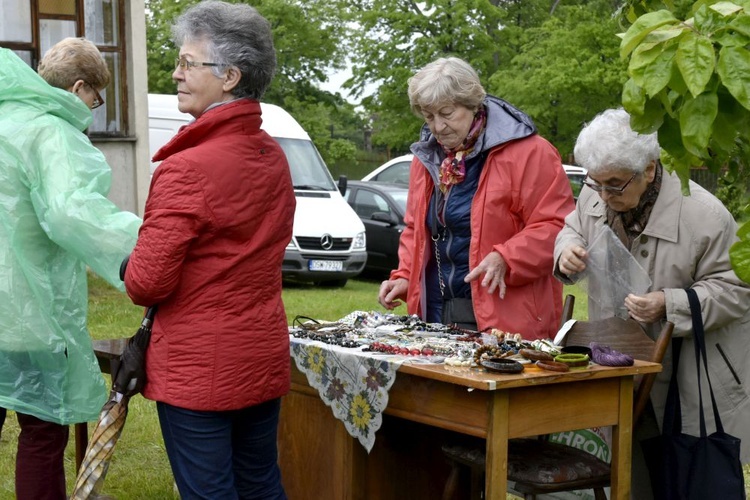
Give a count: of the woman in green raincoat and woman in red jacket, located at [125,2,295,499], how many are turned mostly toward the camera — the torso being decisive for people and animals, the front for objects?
0

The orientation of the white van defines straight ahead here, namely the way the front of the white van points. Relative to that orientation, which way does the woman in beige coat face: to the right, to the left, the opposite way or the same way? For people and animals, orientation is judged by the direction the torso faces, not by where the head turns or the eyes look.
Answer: to the right

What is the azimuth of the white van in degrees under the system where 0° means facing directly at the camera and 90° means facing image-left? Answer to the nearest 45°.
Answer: approximately 315°

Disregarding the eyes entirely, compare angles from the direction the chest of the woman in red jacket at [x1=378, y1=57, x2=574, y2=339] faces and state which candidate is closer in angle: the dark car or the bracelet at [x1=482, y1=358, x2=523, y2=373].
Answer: the bracelet

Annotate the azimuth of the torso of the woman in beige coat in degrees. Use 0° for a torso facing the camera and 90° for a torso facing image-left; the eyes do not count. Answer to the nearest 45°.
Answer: approximately 45°

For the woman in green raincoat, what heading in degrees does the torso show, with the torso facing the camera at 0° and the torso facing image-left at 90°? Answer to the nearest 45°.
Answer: approximately 225°

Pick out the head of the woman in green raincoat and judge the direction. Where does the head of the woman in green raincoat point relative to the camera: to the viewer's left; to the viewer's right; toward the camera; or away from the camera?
to the viewer's right

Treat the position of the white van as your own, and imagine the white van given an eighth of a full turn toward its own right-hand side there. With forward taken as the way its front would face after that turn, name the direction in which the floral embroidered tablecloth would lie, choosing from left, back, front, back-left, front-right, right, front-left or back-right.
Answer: front

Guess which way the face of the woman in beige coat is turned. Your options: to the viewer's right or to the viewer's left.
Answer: to the viewer's left

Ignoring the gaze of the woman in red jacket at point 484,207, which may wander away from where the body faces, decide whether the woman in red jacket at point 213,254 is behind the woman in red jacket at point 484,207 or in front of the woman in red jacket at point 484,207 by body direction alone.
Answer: in front

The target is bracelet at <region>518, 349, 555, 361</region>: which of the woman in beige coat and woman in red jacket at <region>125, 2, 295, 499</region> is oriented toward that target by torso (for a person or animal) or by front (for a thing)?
the woman in beige coat

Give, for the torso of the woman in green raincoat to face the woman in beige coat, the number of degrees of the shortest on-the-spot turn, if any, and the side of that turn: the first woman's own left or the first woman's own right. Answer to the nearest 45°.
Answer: approximately 45° to the first woman's own right

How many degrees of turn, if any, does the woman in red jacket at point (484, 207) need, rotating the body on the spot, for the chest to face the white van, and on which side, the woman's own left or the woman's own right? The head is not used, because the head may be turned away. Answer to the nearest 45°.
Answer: approximately 135° to the woman's own right

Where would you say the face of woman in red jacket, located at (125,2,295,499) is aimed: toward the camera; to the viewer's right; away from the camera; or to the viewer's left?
to the viewer's left

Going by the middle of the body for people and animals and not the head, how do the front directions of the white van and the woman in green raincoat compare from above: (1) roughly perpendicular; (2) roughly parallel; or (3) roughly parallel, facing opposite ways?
roughly perpendicular

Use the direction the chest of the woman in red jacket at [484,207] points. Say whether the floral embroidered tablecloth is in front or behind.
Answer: in front
